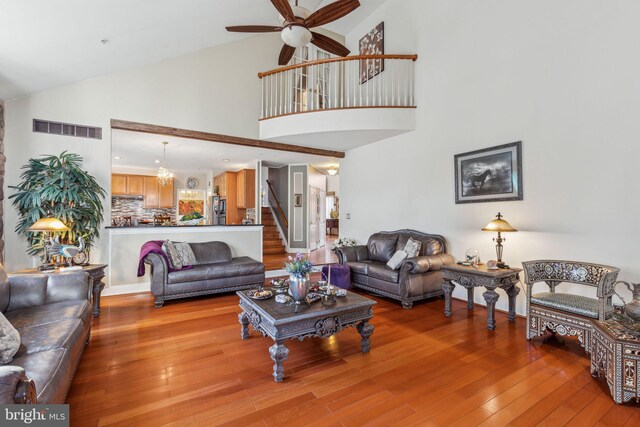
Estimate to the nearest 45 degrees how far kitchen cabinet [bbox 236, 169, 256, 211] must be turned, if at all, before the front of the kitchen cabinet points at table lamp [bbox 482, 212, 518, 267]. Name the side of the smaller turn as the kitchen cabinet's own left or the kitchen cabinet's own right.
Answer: approximately 90° to the kitchen cabinet's own left

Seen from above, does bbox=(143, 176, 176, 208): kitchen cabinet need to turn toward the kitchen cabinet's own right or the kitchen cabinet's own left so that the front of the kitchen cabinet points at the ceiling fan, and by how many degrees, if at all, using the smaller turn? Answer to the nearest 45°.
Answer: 0° — it already faces it

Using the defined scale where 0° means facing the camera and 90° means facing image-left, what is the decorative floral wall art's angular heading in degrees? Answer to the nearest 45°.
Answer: approximately 45°

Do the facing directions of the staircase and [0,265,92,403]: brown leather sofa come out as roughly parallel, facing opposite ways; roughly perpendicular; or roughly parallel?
roughly perpendicular

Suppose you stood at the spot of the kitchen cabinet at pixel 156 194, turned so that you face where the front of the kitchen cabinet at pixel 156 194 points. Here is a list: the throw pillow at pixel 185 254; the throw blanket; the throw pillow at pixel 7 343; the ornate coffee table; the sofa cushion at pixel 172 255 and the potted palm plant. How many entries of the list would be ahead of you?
6

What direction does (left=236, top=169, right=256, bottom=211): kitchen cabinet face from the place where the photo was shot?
facing the viewer and to the left of the viewer

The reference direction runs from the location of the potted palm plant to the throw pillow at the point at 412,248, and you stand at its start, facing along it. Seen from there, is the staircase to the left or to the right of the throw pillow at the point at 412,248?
left

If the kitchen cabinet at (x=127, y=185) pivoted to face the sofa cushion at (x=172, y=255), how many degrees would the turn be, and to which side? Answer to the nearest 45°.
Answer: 0° — it already faces it

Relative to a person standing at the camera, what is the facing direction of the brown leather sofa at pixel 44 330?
facing to the right of the viewer

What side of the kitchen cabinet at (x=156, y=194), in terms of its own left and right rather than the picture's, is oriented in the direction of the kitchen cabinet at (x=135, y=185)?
right

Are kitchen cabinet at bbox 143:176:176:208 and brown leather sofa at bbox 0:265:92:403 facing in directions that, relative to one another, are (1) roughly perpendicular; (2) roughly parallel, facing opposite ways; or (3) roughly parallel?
roughly perpendicular

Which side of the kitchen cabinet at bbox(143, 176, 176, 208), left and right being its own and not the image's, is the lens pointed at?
front

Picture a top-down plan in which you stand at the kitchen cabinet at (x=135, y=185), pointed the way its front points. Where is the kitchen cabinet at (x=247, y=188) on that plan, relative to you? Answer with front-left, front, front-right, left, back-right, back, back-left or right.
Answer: front-left

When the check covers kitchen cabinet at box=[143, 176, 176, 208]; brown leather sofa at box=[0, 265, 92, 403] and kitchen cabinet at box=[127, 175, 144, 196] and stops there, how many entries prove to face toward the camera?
2

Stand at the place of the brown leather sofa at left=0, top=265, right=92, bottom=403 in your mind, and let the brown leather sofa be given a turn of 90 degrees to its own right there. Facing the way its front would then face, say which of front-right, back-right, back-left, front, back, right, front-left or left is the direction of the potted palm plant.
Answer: back

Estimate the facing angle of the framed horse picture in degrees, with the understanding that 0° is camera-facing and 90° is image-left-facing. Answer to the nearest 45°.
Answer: approximately 45°

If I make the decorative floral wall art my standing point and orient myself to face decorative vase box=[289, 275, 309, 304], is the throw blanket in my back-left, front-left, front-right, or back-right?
front-right

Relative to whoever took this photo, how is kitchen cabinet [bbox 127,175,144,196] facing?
facing the viewer

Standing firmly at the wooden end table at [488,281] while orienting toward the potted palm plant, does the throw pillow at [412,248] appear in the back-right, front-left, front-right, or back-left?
front-right

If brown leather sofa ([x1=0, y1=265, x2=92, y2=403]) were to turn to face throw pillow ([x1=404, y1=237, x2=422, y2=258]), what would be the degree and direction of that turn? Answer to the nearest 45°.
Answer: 0° — it already faces it
